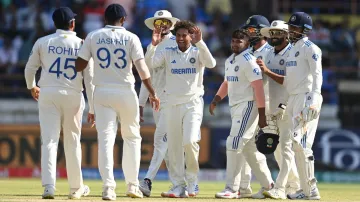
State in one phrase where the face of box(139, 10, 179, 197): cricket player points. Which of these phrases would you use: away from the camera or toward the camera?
toward the camera

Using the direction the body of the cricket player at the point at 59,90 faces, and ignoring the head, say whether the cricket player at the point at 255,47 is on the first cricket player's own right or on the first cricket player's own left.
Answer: on the first cricket player's own right

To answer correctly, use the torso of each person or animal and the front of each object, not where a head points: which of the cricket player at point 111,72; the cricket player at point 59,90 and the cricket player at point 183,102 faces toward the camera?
the cricket player at point 183,102

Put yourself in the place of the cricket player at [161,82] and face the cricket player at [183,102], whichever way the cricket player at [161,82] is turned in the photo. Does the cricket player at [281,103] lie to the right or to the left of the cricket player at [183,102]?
left

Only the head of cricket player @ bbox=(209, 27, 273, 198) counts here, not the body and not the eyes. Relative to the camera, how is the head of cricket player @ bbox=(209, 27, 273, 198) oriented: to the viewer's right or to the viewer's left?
to the viewer's left

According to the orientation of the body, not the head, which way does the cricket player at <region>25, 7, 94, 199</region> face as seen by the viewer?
away from the camera

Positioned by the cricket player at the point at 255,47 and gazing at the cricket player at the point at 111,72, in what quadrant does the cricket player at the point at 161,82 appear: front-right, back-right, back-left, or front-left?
front-right

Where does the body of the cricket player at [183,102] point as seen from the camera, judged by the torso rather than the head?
toward the camera

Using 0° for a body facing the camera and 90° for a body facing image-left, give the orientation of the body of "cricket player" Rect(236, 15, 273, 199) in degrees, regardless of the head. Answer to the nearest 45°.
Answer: approximately 45°

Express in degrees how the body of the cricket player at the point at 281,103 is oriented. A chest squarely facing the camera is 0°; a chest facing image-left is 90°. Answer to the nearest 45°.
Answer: approximately 45°

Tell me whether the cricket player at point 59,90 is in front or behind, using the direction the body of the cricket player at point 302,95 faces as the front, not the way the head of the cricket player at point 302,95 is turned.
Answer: in front

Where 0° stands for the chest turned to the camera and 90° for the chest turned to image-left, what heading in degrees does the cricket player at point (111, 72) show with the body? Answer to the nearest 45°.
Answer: approximately 180°
